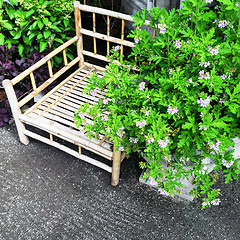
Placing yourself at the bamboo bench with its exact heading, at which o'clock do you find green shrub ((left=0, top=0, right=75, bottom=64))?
The green shrub is roughly at 4 o'clock from the bamboo bench.

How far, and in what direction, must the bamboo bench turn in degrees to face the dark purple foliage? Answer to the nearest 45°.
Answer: approximately 90° to its right

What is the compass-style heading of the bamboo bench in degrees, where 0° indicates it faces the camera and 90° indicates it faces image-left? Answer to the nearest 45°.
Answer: approximately 45°

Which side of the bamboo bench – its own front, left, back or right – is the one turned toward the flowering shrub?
left
